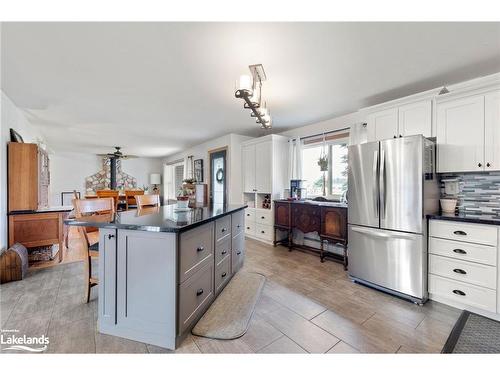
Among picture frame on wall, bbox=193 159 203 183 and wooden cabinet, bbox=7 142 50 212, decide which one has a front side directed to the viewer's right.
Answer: the wooden cabinet

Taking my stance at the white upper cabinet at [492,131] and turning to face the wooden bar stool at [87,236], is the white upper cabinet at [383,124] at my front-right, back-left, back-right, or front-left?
front-right

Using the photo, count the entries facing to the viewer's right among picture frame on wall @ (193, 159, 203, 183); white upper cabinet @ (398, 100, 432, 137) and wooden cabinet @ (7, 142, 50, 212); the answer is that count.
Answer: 1

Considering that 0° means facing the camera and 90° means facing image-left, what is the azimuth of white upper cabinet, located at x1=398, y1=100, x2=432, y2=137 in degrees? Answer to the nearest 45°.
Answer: approximately 45°

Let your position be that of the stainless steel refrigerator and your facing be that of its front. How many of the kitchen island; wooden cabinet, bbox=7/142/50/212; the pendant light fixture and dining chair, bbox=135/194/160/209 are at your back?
0

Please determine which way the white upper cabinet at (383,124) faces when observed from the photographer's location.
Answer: facing the viewer and to the left of the viewer

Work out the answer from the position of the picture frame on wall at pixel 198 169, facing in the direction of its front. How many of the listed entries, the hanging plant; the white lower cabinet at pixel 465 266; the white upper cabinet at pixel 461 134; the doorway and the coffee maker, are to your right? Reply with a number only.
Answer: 0

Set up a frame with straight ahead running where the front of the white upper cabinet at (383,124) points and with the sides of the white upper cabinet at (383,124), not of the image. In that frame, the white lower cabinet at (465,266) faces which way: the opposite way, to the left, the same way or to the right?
the same way

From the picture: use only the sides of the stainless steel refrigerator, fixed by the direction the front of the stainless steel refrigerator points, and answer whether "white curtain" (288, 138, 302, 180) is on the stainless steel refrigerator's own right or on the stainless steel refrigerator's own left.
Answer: on the stainless steel refrigerator's own right

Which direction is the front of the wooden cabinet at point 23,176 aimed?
to the viewer's right

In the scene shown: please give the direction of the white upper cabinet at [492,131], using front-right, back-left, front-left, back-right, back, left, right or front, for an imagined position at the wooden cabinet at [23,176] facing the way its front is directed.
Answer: front-right

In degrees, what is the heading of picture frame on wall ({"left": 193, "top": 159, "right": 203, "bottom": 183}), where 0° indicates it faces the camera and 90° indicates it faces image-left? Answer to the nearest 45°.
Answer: approximately 45°

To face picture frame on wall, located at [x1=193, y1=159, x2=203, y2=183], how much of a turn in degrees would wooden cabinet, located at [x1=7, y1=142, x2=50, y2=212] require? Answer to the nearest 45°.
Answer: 0° — it already faces it

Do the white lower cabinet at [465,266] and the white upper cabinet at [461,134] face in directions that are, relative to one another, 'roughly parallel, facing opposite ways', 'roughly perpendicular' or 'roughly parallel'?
roughly parallel

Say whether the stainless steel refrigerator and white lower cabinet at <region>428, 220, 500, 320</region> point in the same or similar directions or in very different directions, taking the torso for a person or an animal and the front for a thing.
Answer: same or similar directions

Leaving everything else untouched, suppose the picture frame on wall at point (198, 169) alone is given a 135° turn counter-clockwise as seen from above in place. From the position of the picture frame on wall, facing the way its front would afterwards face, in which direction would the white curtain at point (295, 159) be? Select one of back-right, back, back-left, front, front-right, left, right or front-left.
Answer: front-right

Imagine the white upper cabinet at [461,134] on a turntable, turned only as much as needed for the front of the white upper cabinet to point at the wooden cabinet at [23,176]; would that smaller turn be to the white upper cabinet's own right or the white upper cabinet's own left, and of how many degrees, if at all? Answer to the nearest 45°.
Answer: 0° — it already faces it
